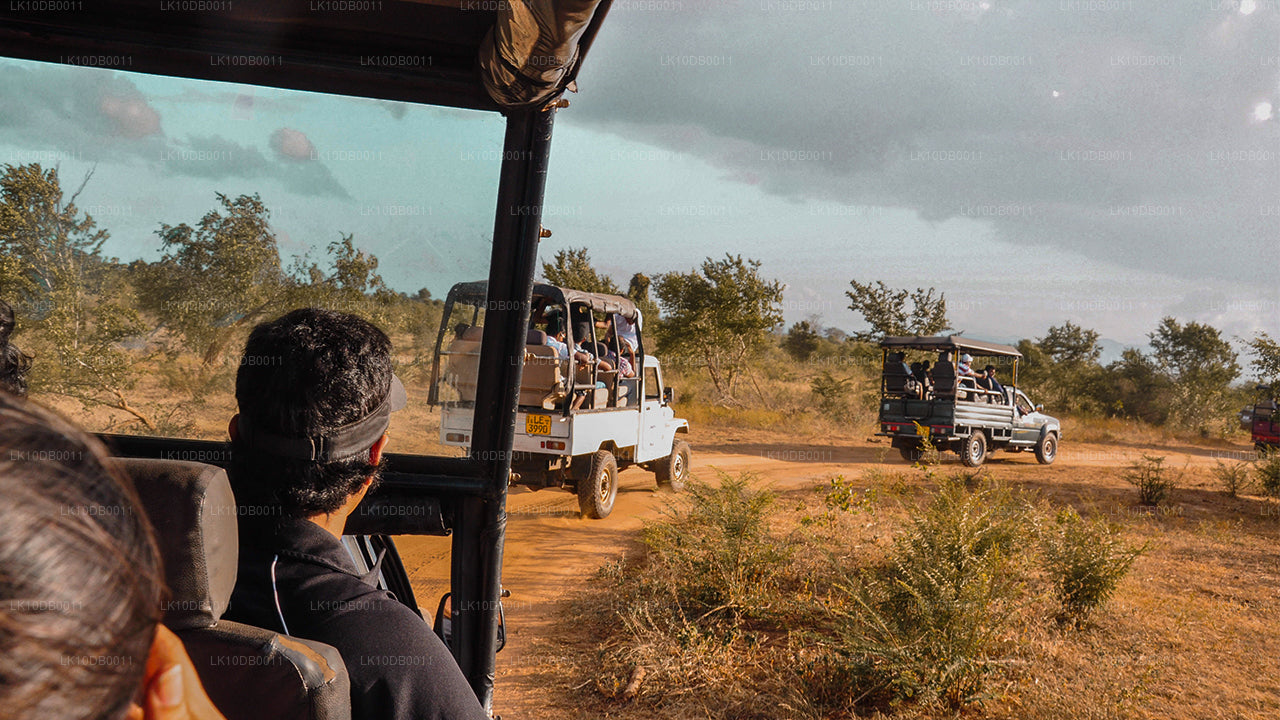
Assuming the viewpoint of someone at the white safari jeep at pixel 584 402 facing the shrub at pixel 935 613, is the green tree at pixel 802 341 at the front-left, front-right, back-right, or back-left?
back-left

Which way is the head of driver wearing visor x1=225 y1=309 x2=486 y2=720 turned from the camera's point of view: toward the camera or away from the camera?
away from the camera

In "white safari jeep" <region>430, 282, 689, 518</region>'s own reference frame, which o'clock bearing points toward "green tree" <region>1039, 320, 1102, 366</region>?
The green tree is roughly at 12 o'clock from the white safari jeep.

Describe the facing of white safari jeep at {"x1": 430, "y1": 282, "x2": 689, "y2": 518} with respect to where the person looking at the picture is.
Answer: facing away from the viewer and to the right of the viewer

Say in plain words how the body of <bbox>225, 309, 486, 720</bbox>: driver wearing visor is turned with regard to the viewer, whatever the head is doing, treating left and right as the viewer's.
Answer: facing away from the viewer and to the right of the viewer

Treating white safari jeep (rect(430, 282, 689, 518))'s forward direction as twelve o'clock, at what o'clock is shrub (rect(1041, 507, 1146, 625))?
The shrub is roughly at 3 o'clock from the white safari jeep.

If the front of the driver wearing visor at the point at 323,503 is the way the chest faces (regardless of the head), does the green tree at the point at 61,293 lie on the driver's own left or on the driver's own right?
on the driver's own left
